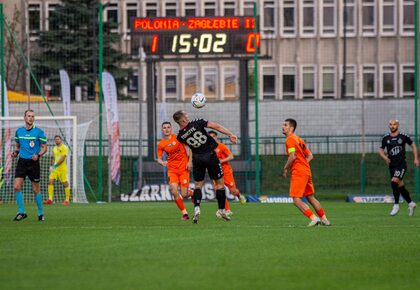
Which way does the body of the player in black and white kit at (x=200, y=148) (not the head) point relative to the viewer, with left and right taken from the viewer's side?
facing away from the viewer

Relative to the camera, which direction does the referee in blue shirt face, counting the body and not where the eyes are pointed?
toward the camera

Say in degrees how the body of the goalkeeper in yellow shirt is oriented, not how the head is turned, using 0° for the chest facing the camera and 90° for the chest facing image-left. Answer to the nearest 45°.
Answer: approximately 45°

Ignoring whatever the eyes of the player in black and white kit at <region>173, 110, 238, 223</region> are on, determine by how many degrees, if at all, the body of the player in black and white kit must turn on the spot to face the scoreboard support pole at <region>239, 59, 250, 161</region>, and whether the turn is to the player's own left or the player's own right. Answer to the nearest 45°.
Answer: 0° — they already face it

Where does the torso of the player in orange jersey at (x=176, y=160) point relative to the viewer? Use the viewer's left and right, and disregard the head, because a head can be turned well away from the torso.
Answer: facing the viewer

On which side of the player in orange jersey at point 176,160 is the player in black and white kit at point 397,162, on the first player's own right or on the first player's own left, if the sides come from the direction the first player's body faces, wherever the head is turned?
on the first player's own left

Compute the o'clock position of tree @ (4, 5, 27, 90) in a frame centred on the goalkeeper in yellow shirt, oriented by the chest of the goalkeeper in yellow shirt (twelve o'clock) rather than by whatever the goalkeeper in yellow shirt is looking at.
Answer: The tree is roughly at 4 o'clock from the goalkeeper in yellow shirt.

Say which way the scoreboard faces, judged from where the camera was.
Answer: facing the viewer

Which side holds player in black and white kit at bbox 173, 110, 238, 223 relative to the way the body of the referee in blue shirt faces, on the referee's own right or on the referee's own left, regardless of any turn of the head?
on the referee's own left

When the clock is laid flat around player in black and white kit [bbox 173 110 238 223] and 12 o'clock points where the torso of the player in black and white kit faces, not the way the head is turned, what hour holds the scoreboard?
The scoreboard is roughly at 12 o'clock from the player in black and white kit.
